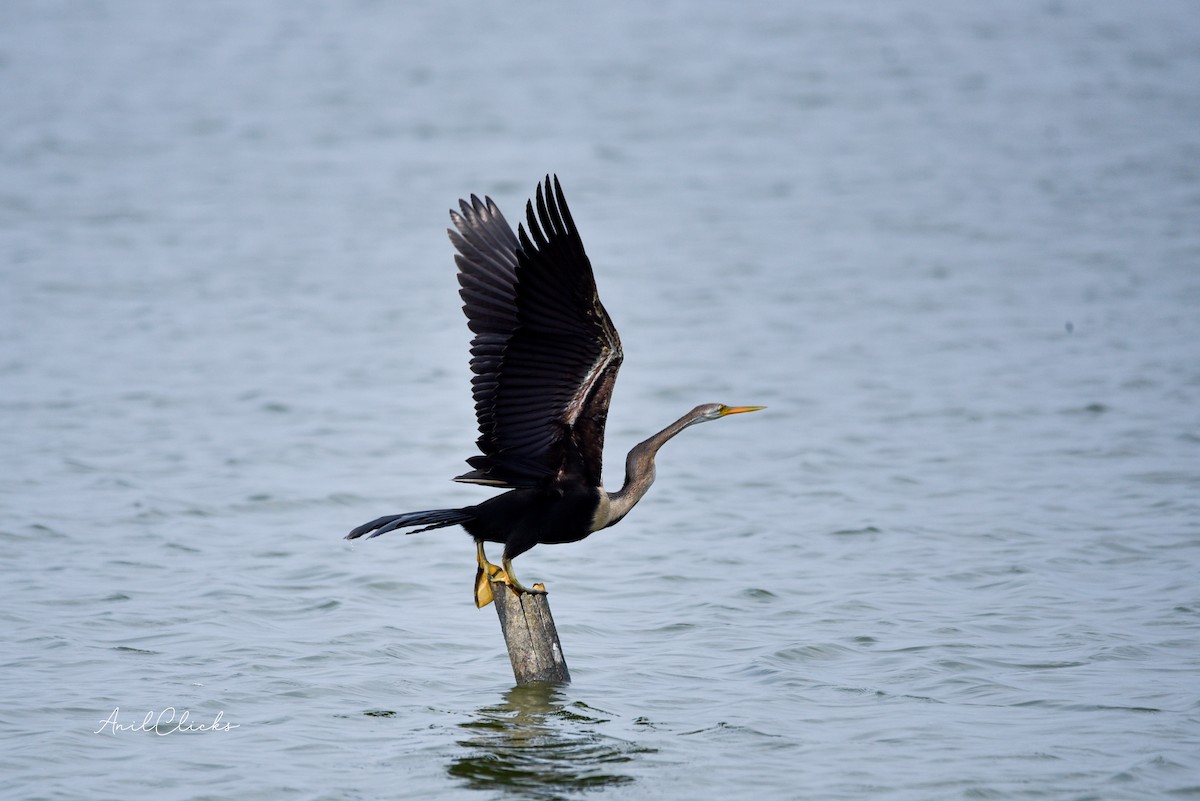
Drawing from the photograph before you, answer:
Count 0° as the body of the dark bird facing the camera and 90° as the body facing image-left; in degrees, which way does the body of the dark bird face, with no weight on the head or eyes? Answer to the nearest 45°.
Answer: approximately 270°
